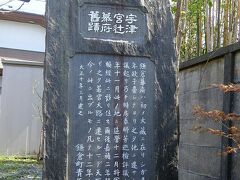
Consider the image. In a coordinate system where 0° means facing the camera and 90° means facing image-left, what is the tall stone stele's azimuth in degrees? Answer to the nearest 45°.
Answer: approximately 0°
